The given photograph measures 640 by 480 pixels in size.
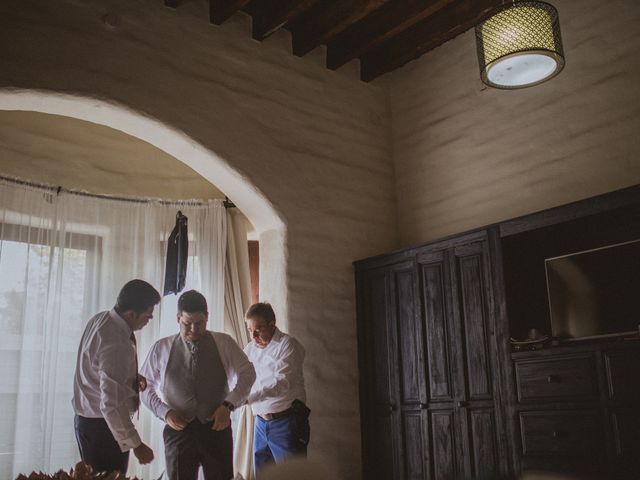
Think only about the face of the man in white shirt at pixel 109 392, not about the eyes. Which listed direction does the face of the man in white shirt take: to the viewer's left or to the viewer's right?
to the viewer's right

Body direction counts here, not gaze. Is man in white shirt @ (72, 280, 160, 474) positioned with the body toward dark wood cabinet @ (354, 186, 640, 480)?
yes

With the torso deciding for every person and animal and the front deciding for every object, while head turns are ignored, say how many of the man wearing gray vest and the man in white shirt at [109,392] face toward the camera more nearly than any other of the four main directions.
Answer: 1

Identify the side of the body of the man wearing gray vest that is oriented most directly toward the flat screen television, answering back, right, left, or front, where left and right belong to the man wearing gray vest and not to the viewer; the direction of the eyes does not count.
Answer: left

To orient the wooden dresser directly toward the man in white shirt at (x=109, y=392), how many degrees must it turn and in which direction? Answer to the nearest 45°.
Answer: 0° — it already faces them

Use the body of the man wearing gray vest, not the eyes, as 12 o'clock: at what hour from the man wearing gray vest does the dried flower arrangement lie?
The dried flower arrangement is roughly at 12 o'clock from the man wearing gray vest.

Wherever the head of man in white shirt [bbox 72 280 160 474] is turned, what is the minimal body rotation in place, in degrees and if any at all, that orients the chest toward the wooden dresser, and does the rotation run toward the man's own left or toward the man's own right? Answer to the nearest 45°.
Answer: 0° — they already face it

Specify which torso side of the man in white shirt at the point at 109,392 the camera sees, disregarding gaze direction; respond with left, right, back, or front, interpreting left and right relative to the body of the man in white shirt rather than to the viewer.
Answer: right

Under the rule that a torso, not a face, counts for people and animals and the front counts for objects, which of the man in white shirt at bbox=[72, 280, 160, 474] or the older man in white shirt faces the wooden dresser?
the man in white shirt

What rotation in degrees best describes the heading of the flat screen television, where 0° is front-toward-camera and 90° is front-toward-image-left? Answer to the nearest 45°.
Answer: approximately 45°

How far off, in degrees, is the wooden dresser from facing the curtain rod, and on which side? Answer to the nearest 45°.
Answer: approximately 45° to its right
